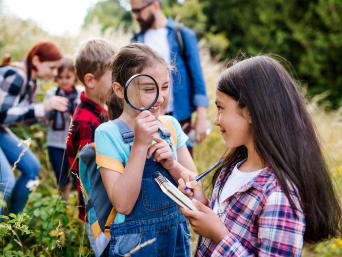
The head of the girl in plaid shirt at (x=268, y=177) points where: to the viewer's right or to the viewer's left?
to the viewer's left

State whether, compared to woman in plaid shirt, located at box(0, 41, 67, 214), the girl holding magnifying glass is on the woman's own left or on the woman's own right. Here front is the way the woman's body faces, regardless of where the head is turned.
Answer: on the woman's own right

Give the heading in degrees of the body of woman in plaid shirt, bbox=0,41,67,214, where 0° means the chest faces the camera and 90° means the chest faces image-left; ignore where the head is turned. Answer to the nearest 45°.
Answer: approximately 270°
